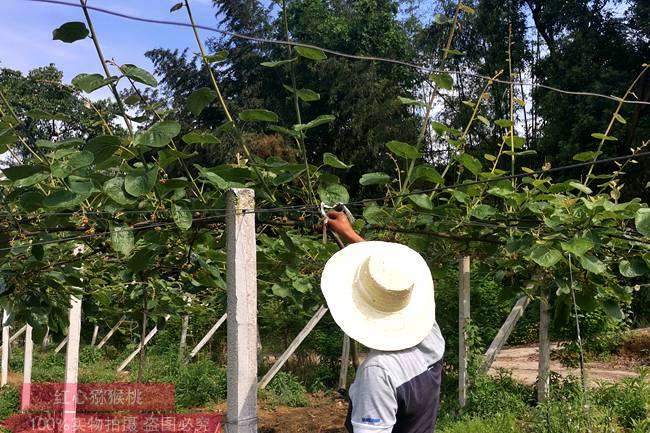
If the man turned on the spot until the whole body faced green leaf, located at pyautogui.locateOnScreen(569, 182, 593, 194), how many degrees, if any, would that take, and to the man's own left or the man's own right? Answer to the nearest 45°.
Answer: approximately 90° to the man's own right

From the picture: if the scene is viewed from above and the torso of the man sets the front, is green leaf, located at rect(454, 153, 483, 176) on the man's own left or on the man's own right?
on the man's own right

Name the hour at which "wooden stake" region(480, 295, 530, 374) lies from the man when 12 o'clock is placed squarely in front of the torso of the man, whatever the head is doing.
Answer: The wooden stake is roughly at 2 o'clock from the man.

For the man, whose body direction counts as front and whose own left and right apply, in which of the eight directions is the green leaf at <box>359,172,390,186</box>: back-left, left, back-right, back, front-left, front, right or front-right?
front-right

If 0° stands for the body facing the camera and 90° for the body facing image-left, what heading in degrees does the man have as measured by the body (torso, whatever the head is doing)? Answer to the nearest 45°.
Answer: approximately 135°

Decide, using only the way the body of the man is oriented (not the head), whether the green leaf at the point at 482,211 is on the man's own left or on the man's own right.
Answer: on the man's own right
